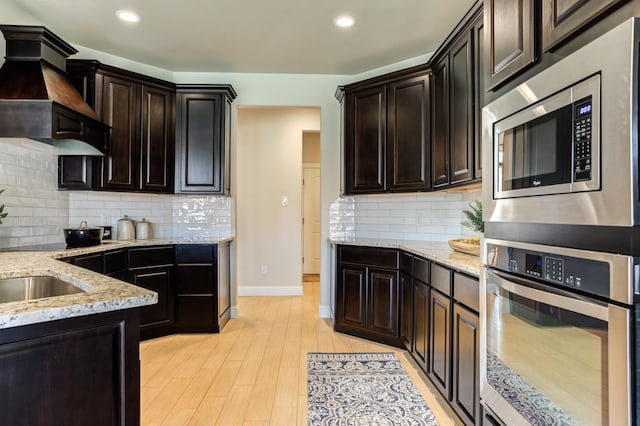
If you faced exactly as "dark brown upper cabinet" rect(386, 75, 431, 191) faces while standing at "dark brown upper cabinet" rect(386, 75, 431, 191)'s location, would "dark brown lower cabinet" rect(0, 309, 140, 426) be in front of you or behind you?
in front

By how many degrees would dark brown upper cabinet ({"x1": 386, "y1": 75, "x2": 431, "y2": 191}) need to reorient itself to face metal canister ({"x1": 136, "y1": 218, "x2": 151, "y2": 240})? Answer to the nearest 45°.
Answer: approximately 45° to its right

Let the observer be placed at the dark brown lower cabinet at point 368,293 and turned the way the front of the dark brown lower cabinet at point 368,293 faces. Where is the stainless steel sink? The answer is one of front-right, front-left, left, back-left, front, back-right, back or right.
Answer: front

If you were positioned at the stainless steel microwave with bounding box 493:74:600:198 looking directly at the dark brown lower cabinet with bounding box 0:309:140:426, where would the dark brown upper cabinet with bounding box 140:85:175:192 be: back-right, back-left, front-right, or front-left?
front-right

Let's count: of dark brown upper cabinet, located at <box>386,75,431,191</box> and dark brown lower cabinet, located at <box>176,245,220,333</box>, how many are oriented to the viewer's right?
0

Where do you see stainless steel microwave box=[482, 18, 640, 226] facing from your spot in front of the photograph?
facing the viewer and to the left of the viewer

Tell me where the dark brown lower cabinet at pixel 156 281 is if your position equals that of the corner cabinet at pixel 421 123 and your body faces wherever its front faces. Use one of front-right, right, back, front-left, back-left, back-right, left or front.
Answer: front-right

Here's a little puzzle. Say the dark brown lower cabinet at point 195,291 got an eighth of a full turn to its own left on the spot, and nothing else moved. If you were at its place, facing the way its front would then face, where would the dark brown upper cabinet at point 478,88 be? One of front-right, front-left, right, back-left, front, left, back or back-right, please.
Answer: front

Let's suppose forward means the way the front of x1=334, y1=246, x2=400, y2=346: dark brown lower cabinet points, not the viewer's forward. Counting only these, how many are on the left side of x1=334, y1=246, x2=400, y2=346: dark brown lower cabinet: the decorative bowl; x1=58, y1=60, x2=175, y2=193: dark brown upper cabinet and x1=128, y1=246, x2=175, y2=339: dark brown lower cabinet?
1

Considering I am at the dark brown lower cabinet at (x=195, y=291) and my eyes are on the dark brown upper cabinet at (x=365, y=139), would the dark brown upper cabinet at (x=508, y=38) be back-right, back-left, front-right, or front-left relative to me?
front-right

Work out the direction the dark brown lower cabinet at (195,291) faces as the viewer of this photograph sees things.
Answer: facing the viewer
